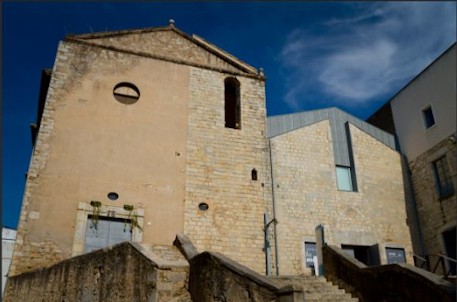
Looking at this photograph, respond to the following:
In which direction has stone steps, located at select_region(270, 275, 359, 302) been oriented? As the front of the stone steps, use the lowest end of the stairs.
toward the camera

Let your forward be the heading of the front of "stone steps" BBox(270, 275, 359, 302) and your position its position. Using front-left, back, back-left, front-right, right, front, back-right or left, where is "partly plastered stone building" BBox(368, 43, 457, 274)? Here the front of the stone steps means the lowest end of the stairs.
back-left

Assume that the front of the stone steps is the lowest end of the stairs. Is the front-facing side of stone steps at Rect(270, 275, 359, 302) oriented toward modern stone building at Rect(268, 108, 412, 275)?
no

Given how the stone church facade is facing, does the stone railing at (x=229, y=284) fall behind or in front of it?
in front

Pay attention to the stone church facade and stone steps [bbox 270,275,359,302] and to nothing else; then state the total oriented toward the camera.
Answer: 2

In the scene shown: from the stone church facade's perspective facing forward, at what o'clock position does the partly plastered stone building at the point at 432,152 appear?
The partly plastered stone building is roughly at 9 o'clock from the stone church facade.

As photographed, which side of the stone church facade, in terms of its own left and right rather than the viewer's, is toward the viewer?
front

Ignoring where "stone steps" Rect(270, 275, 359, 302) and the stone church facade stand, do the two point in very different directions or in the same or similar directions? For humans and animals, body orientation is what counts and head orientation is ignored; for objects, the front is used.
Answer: same or similar directions

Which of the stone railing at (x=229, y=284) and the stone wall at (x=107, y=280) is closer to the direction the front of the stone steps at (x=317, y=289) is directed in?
the stone railing

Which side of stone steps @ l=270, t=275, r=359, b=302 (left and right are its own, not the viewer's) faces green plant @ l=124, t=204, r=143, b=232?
back

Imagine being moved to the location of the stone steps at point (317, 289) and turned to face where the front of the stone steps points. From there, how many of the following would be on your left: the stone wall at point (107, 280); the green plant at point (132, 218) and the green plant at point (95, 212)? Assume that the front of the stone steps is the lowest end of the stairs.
0
